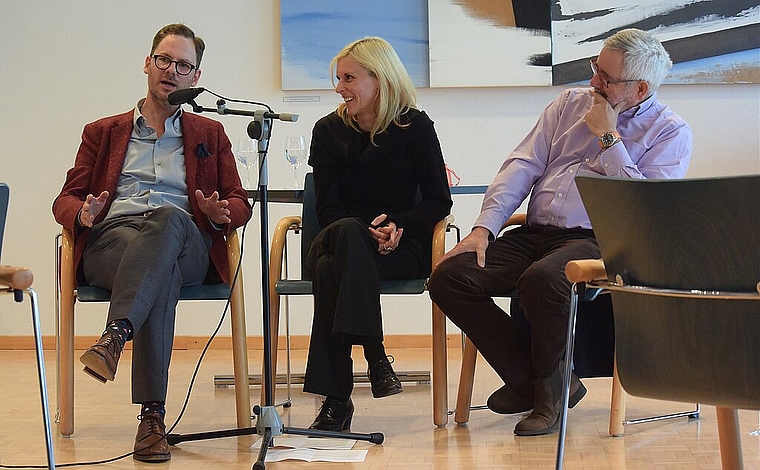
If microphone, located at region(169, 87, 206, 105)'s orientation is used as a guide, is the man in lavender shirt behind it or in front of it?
behind

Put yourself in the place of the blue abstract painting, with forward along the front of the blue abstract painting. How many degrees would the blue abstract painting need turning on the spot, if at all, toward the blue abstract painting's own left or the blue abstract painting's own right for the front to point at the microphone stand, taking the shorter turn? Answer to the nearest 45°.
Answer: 0° — it already faces it

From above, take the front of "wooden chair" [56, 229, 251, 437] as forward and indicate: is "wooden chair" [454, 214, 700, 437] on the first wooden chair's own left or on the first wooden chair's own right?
on the first wooden chair's own left

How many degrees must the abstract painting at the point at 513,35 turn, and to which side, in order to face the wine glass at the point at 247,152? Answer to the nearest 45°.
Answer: approximately 45° to its right

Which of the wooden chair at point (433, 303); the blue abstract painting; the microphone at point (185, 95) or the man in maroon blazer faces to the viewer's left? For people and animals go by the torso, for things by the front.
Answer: the microphone

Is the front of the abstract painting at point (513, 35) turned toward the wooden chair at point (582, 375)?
yes

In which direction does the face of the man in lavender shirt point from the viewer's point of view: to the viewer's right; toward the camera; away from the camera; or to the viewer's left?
to the viewer's left

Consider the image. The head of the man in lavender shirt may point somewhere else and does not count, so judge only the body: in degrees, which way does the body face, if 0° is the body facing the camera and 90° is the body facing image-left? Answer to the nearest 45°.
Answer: approximately 45°

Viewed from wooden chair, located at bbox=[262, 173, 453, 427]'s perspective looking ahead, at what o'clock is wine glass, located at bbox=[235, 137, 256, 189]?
The wine glass is roughly at 5 o'clock from the wooden chair.

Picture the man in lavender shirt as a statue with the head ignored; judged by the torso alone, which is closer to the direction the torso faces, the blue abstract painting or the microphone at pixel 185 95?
the microphone
